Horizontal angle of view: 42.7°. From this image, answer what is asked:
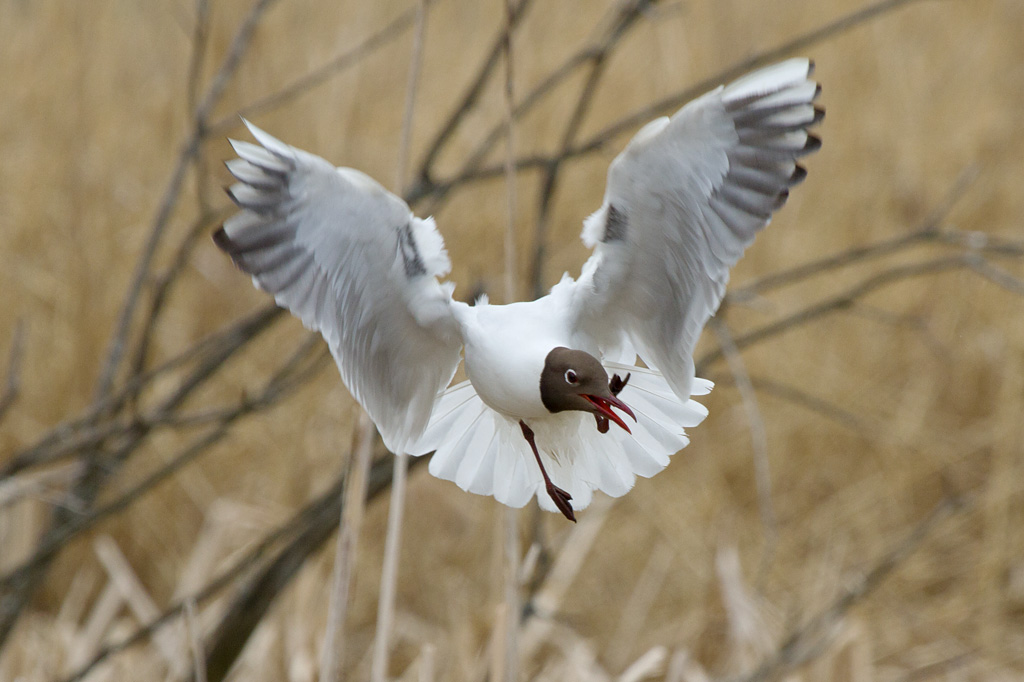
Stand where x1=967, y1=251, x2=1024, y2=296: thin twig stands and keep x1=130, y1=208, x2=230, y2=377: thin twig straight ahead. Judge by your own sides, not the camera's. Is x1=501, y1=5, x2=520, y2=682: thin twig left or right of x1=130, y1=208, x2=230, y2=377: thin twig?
left

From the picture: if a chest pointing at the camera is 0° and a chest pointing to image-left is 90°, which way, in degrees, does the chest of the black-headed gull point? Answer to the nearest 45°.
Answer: approximately 0°

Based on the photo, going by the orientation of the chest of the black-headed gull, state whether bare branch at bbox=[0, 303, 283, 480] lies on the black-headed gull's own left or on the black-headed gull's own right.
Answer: on the black-headed gull's own right

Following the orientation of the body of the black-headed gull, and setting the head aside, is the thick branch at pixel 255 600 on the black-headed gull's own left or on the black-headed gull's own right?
on the black-headed gull's own right

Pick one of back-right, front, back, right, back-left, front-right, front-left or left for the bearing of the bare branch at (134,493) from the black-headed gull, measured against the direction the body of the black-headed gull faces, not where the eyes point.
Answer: back-right

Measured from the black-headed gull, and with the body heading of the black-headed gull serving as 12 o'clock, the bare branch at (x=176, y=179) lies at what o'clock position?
The bare branch is roughly at 5 o'clock from the black-headed gull.
